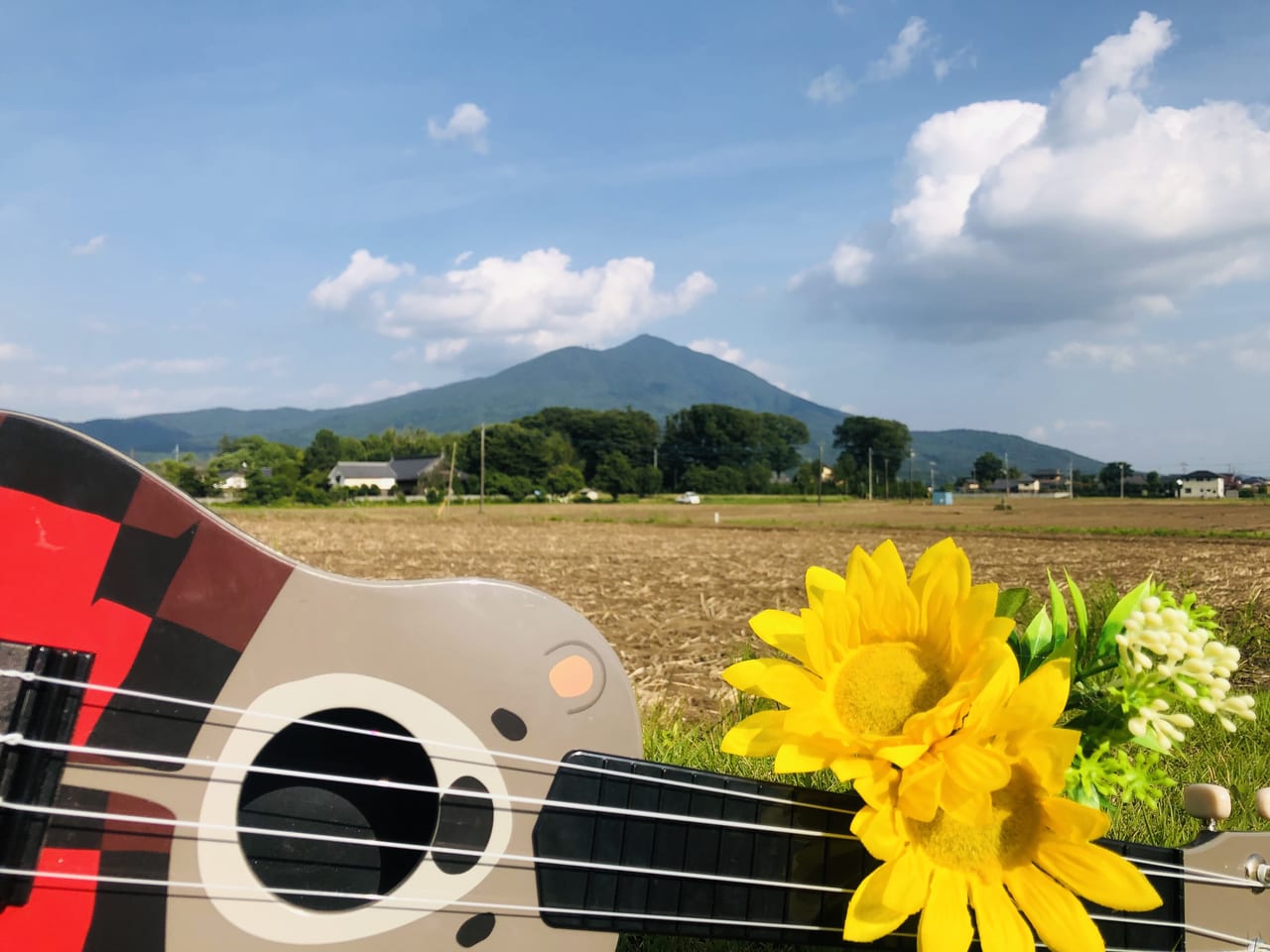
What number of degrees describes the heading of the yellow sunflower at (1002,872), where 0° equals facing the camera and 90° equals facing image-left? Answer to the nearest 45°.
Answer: approximately 0°
